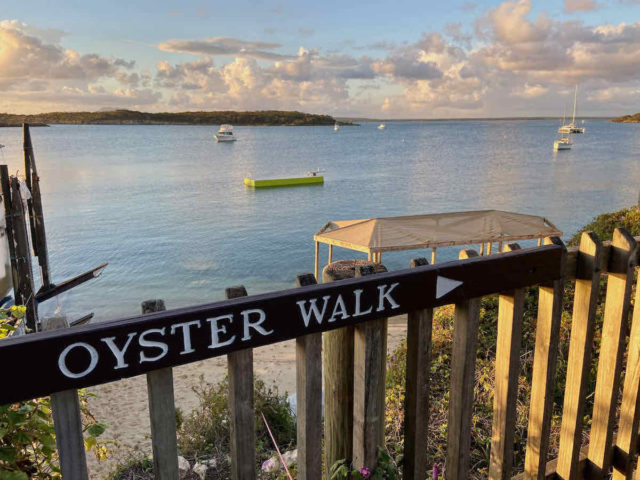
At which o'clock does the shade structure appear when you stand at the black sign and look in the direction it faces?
The shade structure is roughly at 8 o'clock from the black sign.

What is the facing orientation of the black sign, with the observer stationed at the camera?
facing the viewer and to the right of the viewer

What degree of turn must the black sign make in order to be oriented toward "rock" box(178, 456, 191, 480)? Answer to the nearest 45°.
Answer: approximately 135° to its left

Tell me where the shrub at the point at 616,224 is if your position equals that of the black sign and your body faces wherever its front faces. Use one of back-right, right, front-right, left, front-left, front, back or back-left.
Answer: left

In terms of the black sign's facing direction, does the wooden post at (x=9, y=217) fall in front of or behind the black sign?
behind

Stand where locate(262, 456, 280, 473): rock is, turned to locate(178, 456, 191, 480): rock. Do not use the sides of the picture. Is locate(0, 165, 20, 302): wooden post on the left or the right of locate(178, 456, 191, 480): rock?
right

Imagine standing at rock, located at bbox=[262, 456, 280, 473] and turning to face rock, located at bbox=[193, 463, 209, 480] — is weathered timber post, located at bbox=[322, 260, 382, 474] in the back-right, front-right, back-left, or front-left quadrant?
back-left
